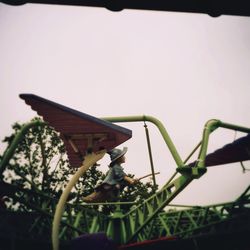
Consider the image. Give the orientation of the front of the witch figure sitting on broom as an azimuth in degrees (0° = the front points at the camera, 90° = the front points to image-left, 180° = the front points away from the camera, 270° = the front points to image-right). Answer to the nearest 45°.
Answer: approximately 270°
